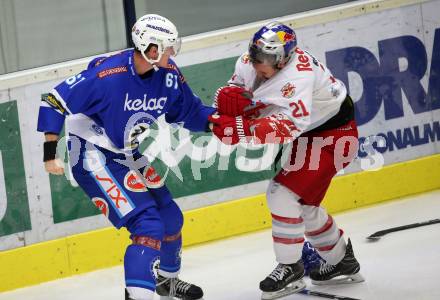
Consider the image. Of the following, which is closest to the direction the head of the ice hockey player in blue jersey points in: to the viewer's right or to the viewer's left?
to the viewer's right

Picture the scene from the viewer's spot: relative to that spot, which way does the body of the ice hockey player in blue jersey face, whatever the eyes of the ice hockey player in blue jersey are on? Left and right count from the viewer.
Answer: facing the viewer and to the right of the viewer

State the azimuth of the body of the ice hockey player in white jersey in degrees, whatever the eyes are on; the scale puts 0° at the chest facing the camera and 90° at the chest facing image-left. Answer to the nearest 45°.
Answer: approximately 45°

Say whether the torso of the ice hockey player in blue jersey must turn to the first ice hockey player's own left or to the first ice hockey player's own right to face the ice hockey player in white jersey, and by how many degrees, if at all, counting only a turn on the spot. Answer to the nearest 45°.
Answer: approximately 45° to the first ice hockey player's own left

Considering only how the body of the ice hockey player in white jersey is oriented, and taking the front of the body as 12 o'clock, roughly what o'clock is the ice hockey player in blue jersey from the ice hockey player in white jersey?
The ice hockey player in blue jersey is roughly at 1 o'clock from the ice hockey player in white jersey.

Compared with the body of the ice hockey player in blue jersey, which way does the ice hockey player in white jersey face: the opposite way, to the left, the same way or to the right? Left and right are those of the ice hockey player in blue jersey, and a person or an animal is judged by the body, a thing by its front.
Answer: to the right

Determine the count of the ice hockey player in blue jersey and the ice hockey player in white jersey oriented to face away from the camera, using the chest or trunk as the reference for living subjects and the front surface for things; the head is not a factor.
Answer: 0
